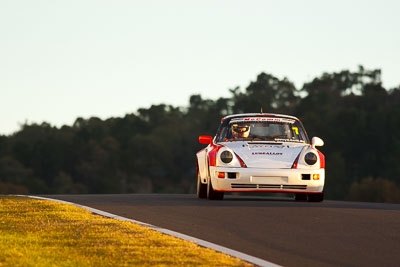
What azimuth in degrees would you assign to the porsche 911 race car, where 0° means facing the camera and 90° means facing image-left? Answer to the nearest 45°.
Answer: approximately 0°
